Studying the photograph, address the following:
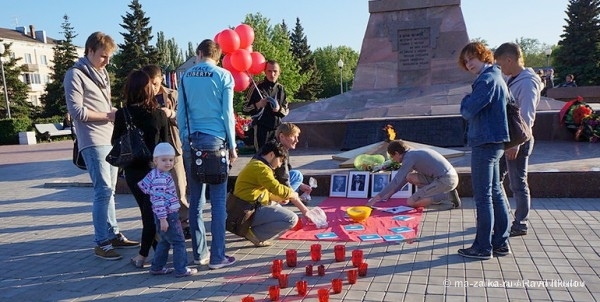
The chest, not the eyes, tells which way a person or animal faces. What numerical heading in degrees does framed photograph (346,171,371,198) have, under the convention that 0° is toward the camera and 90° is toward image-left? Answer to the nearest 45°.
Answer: approximately 0°

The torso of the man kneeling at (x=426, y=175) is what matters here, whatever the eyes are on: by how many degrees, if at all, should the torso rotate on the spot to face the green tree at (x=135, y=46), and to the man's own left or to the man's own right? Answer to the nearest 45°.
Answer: approximately 45° to the man's own right

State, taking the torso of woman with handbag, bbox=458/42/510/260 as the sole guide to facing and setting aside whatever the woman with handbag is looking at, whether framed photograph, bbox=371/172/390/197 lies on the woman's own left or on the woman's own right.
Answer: on the woman's own right

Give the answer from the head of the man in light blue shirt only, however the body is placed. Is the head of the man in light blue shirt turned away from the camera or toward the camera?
away from the camera

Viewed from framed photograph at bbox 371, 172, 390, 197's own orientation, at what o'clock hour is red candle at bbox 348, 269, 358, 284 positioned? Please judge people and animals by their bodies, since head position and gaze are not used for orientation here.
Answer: The red candle is roughly at 12 o'clock from the framed photograph.

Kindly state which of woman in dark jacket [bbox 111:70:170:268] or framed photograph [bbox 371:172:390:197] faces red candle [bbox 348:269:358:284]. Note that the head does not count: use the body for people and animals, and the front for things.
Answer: the framed photograph

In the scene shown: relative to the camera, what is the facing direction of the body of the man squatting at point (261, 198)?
to the viewer's right

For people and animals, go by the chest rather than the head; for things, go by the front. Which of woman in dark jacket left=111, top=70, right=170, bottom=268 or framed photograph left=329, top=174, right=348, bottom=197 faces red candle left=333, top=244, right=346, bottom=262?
the framed photograph

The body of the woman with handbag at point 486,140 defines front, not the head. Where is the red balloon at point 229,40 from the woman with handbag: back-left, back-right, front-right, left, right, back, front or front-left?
front-right

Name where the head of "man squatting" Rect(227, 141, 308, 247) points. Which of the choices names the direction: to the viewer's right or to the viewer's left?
to the viewer's right

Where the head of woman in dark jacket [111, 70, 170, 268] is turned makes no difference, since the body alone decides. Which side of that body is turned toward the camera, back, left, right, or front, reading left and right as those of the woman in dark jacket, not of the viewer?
back

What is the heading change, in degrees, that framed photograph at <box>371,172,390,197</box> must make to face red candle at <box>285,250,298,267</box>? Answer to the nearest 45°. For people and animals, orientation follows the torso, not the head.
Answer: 0° — it already faces it

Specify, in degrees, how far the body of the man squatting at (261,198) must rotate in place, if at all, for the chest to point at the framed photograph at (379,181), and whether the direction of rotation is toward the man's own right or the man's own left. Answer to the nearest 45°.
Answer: approximately 45° to the man's own left

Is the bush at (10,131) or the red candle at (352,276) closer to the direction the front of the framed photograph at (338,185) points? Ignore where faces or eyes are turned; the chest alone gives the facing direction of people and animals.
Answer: the red candle
